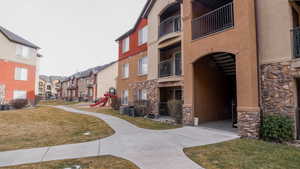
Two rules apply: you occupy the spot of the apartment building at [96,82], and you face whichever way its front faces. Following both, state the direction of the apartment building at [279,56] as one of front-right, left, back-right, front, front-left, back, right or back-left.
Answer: front-left

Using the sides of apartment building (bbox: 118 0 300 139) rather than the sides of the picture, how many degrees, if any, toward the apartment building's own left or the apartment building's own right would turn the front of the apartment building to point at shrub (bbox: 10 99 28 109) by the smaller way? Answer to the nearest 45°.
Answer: approximately 45° to the apartment building's own right

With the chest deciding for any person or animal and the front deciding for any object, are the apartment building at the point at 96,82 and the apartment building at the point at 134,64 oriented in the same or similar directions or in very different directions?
same or similar directions

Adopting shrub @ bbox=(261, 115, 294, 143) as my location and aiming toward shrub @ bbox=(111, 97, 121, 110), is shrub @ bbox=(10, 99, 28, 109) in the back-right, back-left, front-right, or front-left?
front-left

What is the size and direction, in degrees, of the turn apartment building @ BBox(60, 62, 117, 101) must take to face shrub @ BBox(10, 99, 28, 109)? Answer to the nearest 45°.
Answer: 0° — it already faces it

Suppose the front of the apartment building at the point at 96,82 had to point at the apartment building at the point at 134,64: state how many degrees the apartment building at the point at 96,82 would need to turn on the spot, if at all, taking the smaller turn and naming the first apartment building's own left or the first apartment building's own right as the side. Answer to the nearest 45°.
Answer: approximately 45° to the first apartment building's own left

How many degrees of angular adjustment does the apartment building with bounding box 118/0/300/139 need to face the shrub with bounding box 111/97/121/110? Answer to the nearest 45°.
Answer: approximately 90° to its right

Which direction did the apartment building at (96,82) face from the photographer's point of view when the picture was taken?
facing the viewer and to the left of the viewer
